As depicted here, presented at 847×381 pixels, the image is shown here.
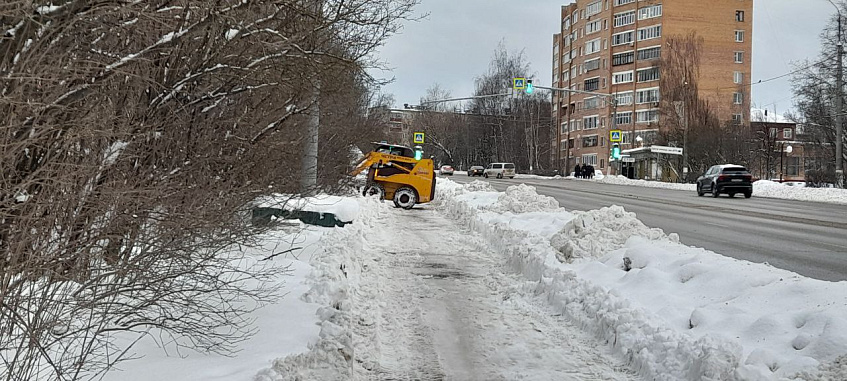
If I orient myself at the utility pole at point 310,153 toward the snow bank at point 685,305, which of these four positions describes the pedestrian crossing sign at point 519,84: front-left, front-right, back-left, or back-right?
back-left

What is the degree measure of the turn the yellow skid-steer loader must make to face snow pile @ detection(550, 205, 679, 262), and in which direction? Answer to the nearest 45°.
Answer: approximately 135° to its left

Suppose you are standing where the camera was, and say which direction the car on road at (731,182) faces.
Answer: facing away from the viewer and to the left of the viewer

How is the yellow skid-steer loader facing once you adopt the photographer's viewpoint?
facing away from the viewer and to the left of the viewer
